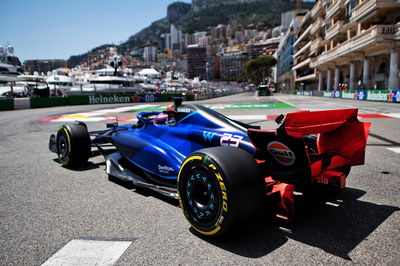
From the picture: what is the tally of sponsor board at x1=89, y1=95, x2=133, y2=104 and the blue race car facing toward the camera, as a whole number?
1

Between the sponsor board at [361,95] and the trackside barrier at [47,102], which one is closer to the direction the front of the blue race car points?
the trackside barrier

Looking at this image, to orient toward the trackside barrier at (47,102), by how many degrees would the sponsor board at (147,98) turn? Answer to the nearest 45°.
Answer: approximately 45° to its right

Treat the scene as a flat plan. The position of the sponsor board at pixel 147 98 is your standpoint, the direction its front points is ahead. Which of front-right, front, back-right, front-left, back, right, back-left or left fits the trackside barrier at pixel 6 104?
front-right

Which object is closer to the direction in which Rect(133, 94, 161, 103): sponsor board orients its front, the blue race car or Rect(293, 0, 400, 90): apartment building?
the blue race car

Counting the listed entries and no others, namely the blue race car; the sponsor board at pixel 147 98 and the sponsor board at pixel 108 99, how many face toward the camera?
2

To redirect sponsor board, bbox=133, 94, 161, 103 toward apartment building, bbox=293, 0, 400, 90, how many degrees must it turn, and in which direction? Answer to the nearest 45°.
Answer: approximately 90° to its left

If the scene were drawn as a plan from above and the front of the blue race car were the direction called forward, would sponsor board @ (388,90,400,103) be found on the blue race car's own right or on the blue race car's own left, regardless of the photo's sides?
on the blue race car's own right

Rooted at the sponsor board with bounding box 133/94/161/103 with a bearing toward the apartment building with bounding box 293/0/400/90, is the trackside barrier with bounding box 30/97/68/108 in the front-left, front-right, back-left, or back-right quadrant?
back-right

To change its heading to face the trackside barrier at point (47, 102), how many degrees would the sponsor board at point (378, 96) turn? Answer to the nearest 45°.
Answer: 0° — it already faces it

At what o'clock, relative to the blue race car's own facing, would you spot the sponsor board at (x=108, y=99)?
The sponsor board is roughly at 1 o'clock from the blue race car.

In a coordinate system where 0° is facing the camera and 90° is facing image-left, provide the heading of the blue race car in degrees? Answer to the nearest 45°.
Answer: approximately 135°

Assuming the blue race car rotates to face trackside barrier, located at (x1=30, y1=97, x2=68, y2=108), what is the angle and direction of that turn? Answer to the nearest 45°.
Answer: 0° — it already faces it
